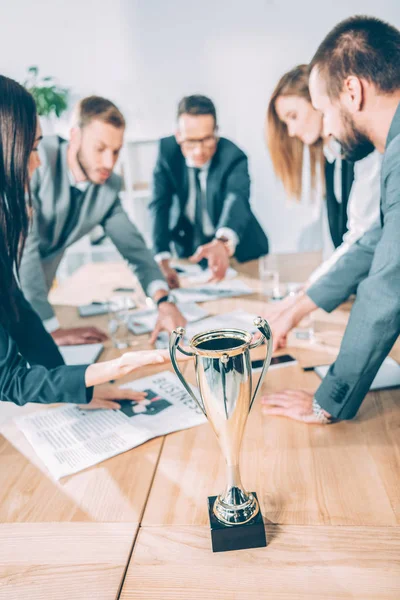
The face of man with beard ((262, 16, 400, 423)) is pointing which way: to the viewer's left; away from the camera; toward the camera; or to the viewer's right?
to the viewer's left

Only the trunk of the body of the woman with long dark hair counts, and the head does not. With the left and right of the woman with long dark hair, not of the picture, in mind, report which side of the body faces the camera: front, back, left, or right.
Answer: right

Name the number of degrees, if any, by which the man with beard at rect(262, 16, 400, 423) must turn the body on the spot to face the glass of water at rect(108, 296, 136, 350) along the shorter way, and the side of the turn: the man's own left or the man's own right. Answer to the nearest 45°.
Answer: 0° — they already face it

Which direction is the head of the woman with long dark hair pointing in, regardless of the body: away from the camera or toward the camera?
away from the camera

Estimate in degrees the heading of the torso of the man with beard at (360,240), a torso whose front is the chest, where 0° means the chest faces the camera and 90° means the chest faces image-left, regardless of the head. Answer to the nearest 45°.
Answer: approximately 90°

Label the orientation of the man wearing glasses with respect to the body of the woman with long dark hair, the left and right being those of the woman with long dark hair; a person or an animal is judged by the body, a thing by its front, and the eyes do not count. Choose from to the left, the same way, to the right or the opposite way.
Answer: to the right

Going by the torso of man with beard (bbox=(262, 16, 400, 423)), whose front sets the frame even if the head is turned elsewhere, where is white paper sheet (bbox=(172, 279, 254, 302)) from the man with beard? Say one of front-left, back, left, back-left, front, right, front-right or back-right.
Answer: front-right

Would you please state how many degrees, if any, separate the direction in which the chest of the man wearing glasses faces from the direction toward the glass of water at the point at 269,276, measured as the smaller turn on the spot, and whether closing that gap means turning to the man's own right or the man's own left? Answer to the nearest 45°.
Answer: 0° — they already face it

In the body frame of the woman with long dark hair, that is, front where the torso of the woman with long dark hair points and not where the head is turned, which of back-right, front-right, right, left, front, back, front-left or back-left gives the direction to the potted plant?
left

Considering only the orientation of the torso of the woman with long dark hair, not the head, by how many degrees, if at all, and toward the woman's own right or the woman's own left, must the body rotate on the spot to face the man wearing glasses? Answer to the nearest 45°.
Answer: approximately 45° to the woman's own left

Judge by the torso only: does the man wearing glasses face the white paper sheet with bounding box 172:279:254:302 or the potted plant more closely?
the white paper sheet

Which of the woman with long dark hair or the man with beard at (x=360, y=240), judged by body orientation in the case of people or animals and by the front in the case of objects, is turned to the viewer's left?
the man with beard

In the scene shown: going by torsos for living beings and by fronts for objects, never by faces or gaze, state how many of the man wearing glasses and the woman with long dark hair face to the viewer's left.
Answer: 0

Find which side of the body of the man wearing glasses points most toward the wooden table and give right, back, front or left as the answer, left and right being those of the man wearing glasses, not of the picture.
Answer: front
